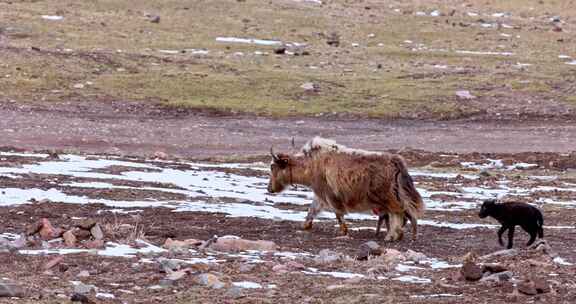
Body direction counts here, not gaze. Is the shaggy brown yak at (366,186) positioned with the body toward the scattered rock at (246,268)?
no

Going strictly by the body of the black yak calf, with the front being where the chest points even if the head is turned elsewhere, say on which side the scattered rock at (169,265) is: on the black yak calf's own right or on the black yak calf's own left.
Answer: on the black yak calf's own left

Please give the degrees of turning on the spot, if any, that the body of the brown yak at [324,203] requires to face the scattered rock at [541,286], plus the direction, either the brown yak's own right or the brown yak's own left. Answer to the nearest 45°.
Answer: approximately 135° to the brown yak's own left

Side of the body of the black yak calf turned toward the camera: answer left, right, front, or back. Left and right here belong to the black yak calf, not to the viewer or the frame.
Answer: left

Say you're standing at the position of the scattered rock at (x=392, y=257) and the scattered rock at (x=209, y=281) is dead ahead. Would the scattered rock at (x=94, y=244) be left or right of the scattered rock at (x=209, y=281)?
right

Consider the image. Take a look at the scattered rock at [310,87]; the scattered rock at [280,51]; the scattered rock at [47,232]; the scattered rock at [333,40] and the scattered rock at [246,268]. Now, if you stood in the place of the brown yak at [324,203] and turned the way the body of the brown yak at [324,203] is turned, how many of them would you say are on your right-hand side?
3

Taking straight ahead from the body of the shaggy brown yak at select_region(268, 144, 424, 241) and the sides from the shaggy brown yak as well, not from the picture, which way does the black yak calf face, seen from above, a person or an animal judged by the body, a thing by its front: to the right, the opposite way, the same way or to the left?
the same way

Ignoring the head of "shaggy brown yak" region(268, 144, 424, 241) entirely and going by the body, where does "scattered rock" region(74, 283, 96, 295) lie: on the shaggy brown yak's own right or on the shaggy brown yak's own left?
on the shaggy brown yak's own left

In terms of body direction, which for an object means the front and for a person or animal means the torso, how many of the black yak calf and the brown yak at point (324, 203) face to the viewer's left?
2

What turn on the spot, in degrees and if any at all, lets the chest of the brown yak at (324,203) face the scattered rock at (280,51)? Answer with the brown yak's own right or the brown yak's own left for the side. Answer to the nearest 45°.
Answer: approximately 90° to the brown yak's own right

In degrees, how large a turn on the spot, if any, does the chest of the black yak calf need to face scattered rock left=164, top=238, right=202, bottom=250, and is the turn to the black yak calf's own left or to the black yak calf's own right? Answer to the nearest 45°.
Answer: approximately 45° to the black yak calf's own left

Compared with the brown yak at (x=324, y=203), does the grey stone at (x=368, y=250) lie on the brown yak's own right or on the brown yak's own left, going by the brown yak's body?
on the brown yak's own left

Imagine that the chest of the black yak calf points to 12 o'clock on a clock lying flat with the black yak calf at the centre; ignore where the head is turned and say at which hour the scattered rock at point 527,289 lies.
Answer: The scattered rock is roughly at 9 o'clock from the black yak calf.

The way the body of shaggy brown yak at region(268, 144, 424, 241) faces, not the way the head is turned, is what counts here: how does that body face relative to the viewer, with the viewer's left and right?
facing to the left of the viewer

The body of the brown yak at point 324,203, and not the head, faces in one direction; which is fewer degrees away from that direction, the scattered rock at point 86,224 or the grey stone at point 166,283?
the scattered rock

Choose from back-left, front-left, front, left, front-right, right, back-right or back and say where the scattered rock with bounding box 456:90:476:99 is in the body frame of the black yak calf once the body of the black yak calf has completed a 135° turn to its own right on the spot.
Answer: front-left
